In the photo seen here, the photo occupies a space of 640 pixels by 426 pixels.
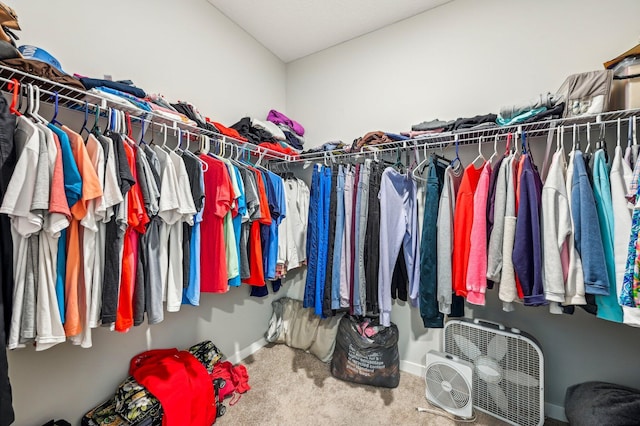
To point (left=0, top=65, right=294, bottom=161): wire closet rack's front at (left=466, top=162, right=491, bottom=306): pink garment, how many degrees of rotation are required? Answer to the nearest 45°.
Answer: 0° — it already faces it

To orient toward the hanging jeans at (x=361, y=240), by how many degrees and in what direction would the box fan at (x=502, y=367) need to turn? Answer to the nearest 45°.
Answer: approximately 45° to its right

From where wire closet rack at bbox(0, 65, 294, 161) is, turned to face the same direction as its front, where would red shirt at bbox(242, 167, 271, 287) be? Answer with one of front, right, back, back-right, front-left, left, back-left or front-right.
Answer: front-left

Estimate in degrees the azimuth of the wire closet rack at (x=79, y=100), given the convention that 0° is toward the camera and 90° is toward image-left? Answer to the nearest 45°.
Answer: approximately 315°
